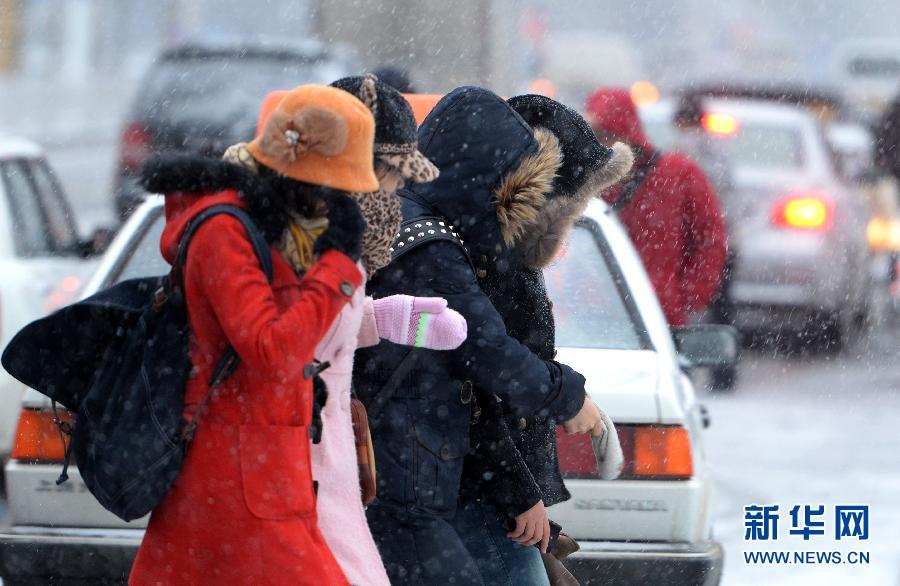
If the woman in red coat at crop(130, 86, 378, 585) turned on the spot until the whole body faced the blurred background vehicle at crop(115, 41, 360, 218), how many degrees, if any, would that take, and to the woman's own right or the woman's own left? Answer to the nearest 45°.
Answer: approximately 90° to the woman's own left

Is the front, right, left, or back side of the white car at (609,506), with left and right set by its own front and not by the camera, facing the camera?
back

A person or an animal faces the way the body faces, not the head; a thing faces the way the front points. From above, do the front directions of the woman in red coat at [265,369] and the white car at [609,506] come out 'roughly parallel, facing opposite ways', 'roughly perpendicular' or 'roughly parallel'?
roughly perpendicular

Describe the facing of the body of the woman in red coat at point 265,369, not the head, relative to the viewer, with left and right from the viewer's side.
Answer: facing to the right of the viewer

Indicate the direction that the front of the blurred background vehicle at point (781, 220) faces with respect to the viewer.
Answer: facing away from the viewer

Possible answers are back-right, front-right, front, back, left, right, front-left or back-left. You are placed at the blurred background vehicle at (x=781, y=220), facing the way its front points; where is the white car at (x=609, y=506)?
back

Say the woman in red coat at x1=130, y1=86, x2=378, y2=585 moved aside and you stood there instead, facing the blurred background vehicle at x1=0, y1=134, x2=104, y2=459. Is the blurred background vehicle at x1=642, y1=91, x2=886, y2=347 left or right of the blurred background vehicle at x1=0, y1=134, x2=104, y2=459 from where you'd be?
right

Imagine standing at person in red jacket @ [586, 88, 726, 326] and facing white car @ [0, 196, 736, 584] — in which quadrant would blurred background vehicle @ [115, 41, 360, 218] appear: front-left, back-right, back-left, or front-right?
back-right

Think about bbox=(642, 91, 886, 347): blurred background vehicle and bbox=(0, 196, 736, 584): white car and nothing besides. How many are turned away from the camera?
2
